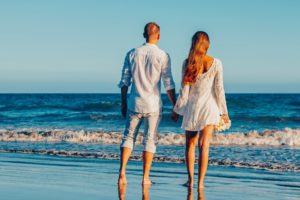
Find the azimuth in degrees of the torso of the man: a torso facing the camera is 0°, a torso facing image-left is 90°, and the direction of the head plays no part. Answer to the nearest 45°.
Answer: approximately 180°

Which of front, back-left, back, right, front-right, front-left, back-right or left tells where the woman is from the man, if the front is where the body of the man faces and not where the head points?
right

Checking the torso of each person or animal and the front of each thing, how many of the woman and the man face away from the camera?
2

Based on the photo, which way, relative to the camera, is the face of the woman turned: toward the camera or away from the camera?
away from the camera

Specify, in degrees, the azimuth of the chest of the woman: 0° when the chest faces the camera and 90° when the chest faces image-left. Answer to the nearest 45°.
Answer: approximately 180°

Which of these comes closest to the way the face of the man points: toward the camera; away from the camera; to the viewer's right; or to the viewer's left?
away from the camera

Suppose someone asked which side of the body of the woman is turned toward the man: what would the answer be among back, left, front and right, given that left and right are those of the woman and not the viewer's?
left
